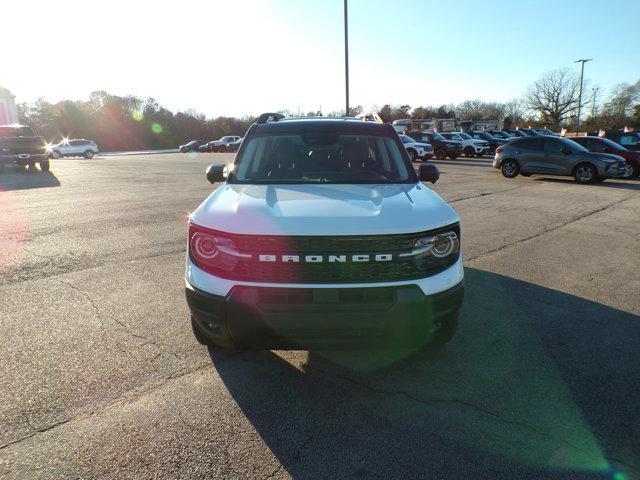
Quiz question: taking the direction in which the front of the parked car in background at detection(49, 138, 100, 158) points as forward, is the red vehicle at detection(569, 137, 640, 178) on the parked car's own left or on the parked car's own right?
on the parked car's own left

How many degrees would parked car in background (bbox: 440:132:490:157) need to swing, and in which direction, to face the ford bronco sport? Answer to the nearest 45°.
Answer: approximately 45° to its right

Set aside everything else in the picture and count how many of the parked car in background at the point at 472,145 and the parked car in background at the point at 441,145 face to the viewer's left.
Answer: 0

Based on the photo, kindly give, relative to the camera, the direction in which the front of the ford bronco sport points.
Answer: facing the viewer

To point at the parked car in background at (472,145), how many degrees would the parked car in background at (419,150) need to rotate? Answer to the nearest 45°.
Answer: approximately 90° to its left

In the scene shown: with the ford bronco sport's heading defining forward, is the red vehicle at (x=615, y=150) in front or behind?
behind

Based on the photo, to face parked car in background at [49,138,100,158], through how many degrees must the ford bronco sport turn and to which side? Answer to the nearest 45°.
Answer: approximately 135° to its right

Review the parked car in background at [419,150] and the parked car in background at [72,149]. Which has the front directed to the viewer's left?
the parked car in background at [72,149]

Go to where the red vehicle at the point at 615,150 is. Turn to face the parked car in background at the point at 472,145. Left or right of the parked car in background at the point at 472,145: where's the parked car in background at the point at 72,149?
left

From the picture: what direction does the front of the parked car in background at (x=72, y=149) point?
to the viewer's left

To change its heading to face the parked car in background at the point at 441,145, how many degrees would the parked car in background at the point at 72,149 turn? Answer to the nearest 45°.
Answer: approximately 135° to its left
